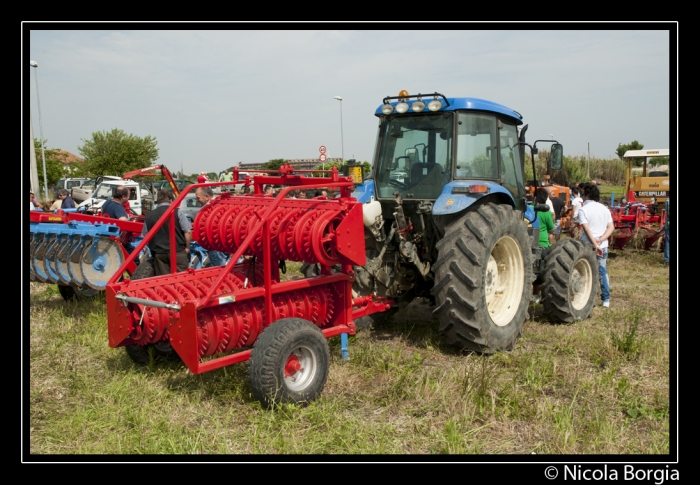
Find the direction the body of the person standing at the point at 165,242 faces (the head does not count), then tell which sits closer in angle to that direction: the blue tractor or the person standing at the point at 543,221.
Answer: the person standing

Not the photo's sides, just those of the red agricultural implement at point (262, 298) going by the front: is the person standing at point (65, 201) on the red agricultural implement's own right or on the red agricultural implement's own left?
on the red agricultural implement's own left

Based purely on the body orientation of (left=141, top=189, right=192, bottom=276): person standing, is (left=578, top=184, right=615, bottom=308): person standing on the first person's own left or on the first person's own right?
on the first person's own right

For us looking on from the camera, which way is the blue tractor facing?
facing away from the viewer and to the right of the viewer

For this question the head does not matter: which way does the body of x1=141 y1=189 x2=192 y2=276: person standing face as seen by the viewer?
away from the camera

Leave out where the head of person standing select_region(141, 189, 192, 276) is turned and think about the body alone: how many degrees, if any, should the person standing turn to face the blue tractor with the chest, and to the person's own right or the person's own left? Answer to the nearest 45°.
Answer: approximately 135° to the person's own right
